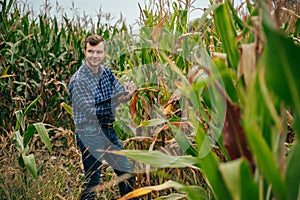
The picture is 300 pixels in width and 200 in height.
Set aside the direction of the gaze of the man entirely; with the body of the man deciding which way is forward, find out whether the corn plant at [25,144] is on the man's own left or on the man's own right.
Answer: on the man's own right

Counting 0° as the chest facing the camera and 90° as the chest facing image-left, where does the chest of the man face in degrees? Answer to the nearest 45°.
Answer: approximately 315°
